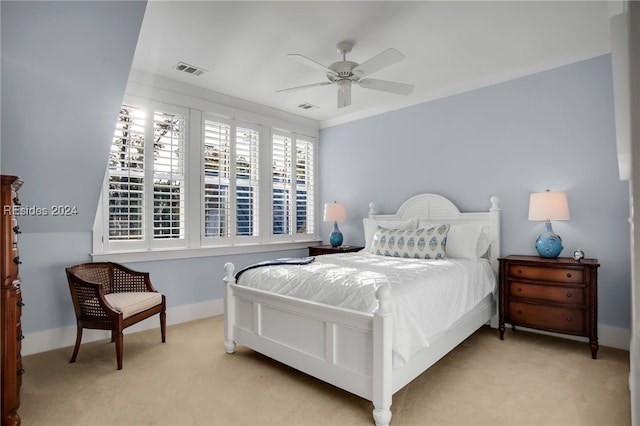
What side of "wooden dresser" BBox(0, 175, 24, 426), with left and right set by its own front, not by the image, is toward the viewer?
right

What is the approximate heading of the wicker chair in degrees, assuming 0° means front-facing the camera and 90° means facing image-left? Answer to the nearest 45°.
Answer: approximately 315°

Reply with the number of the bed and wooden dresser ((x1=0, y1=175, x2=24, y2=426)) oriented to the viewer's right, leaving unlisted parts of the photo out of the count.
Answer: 1

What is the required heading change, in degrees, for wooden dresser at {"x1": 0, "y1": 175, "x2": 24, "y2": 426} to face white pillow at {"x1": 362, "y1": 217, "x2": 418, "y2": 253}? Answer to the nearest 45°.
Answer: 0° — it already faces it

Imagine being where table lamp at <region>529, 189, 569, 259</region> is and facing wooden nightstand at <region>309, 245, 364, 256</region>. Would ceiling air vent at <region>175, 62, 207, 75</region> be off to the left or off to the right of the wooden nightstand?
left

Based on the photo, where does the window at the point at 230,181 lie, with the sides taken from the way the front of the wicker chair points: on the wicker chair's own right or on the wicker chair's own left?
on the wicker chair's own left

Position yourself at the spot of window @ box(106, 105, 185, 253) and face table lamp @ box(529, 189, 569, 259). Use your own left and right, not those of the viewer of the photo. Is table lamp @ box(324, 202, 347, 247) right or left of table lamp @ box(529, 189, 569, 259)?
left
